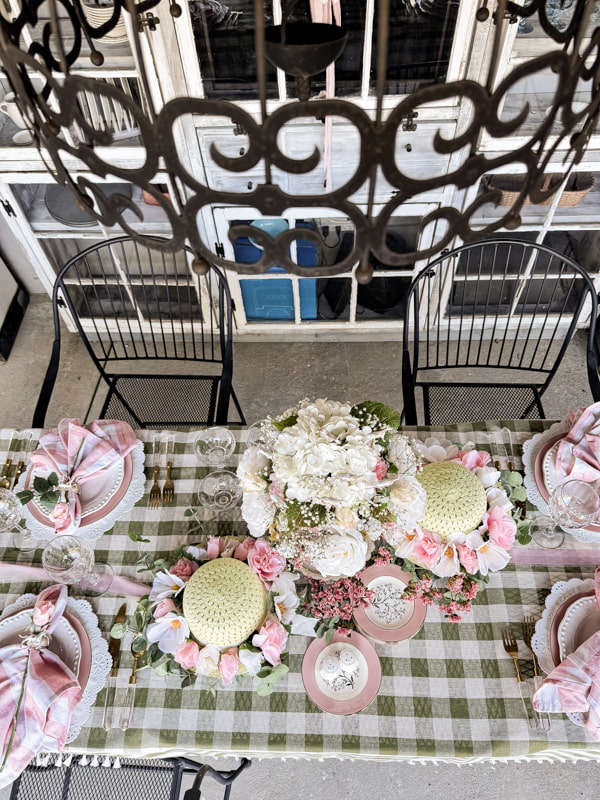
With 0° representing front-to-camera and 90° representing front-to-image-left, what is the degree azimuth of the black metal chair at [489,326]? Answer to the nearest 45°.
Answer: approximately 0°

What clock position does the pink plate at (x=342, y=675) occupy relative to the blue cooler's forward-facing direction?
The pink plate is roughly at 12 o'clock from the blue cooler.

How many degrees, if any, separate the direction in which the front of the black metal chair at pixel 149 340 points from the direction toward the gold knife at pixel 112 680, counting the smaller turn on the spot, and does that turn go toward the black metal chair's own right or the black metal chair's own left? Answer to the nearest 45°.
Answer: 0° — it already faces it

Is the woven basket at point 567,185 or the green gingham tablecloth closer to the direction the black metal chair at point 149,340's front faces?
the green gingham tablecloth

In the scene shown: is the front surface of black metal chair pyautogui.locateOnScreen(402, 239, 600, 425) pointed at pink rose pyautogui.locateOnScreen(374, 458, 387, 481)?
yes

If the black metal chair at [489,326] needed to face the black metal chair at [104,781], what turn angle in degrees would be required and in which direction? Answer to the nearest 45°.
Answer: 0° — it already faces it
